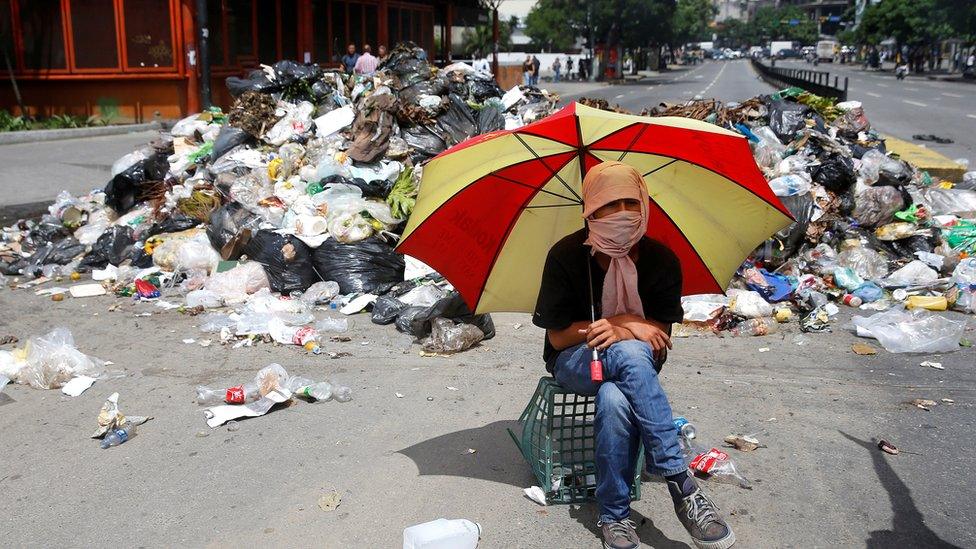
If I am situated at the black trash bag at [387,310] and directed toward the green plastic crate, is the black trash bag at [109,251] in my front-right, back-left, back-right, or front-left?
back-right

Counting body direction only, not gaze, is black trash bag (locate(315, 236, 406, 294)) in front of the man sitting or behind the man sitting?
behind

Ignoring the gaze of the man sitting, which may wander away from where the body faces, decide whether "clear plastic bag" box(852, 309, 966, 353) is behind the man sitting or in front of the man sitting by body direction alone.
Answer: behind

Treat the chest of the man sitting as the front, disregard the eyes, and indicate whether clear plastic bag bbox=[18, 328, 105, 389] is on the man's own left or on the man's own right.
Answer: on the man's own right

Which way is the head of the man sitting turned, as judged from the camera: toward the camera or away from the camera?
toward the camera

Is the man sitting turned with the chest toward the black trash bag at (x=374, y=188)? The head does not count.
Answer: no

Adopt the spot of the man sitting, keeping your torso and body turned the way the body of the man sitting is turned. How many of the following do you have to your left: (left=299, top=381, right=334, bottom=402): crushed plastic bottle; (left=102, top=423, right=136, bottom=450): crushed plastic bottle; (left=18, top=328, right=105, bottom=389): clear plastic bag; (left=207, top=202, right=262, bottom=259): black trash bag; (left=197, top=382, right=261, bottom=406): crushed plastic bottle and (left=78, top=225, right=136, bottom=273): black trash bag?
0

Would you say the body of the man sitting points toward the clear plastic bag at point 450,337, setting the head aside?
no

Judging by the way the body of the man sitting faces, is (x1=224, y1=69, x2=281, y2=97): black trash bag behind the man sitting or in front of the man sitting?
behind

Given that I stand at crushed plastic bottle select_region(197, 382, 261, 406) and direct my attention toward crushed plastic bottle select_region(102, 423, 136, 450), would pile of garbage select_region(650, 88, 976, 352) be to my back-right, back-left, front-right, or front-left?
back-left

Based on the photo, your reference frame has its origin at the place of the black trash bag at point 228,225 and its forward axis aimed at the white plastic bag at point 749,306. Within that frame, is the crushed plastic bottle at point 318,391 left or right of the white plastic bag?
right

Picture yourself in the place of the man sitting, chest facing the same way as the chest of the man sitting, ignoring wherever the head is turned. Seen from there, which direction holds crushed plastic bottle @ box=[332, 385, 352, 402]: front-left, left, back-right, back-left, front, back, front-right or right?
back-right

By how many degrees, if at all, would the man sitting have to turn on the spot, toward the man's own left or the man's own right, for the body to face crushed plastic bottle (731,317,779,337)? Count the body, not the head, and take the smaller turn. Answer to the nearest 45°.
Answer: approximately 180°

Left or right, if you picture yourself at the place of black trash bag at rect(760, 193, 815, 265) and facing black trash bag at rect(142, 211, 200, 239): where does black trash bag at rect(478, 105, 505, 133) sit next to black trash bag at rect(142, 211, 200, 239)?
right

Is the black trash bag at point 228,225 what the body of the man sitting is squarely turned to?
no

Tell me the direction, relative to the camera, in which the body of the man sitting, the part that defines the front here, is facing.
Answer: toward the camera

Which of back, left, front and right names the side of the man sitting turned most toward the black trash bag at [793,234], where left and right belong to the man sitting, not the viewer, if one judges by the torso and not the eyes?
back
